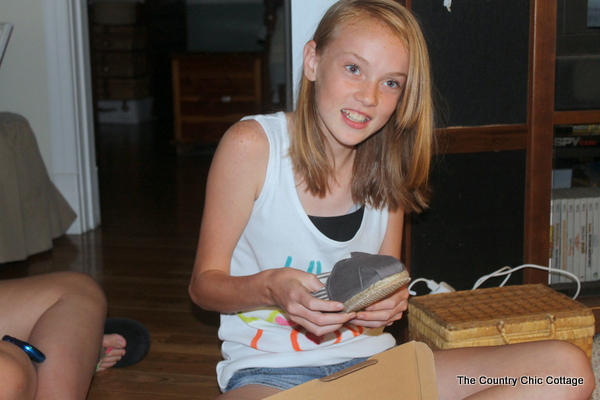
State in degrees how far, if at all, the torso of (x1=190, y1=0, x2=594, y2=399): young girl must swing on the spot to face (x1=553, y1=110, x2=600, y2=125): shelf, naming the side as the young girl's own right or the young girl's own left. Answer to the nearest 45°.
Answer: approximately 90° to the young girl's own left

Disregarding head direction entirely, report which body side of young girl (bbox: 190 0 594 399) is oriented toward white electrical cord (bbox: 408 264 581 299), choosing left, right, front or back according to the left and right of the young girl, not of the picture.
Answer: left
